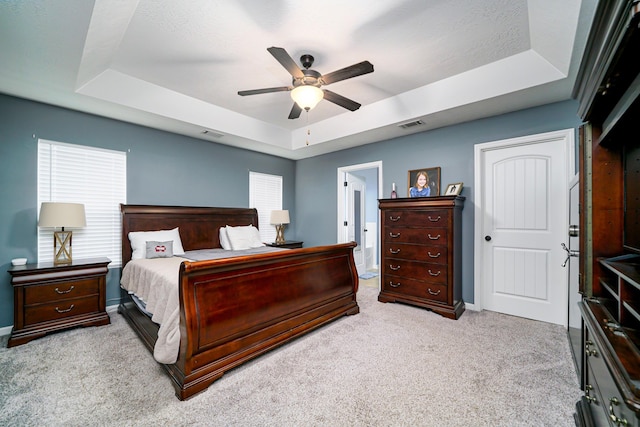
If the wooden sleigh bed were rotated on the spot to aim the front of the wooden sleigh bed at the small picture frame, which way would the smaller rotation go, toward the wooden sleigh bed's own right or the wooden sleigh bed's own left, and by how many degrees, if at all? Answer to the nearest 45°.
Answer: approximately 45° to the wooden sleigh bed's own left

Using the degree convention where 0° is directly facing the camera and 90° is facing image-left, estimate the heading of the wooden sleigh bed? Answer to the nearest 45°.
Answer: approximately 315°

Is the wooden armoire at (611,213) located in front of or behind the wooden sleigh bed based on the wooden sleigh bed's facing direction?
in front

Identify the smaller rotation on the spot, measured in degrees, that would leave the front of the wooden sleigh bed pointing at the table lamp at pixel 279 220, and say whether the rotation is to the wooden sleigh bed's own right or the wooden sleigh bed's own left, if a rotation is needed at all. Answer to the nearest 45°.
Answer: approximately 135° to the wooden sleigh bed's own left

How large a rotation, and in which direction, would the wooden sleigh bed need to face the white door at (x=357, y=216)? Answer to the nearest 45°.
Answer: approximately 90° to its left

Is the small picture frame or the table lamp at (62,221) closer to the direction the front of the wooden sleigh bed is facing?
the small picture frame

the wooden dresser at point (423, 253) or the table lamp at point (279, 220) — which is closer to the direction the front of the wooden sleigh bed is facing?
the wooden dresser

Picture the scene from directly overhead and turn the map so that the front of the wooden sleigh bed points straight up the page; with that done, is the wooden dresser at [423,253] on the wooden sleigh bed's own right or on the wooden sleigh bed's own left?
on the wooden sleigh bed's own left

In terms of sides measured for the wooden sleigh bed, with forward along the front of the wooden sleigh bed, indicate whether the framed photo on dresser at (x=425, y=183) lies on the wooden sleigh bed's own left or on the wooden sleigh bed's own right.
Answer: on the wooden sleigh bed's own left
